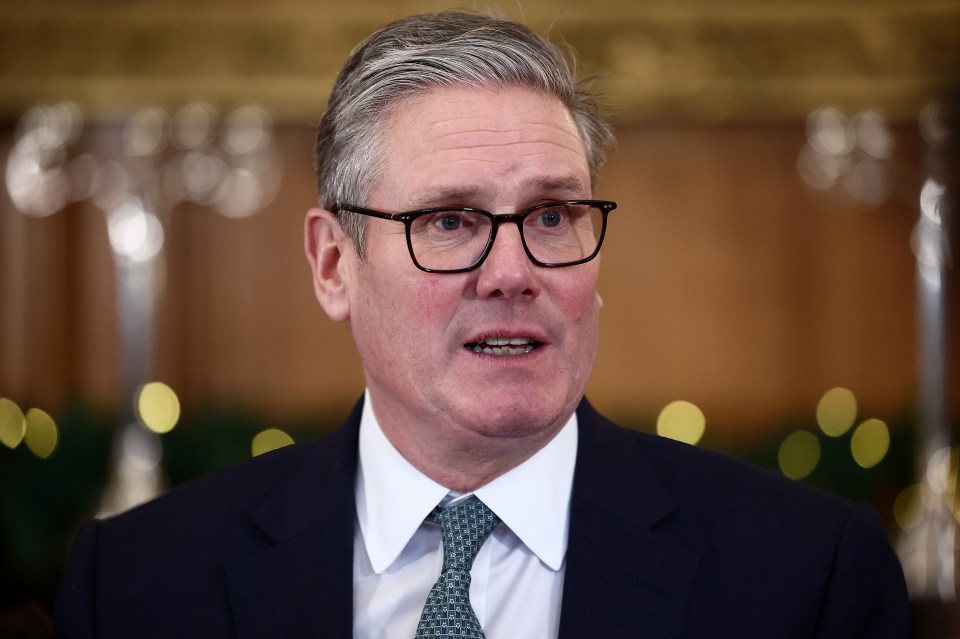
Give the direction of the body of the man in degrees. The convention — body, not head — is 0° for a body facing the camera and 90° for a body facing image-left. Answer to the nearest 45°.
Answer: approximately 0°
